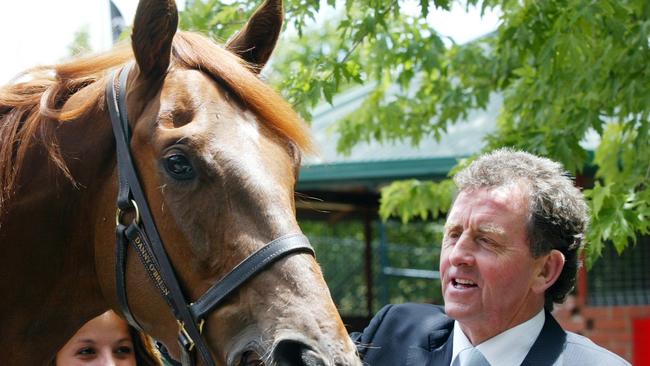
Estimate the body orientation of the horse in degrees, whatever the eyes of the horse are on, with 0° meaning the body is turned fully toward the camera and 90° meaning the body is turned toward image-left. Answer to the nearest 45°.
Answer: approximately 315°

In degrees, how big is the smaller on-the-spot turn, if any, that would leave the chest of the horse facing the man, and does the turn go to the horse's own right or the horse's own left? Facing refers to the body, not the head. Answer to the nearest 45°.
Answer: approximately 45° to the horse's own left

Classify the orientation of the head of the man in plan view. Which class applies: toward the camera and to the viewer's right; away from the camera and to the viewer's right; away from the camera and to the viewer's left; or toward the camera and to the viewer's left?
toward the camera and to the viewer's left

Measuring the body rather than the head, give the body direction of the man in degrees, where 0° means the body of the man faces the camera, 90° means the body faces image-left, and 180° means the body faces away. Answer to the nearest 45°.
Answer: approximately 45°

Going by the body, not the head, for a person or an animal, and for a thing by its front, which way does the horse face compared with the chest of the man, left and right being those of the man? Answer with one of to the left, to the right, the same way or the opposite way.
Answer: to the left

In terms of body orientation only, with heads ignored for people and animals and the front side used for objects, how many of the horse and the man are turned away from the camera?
0

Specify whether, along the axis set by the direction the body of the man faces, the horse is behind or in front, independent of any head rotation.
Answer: in front
